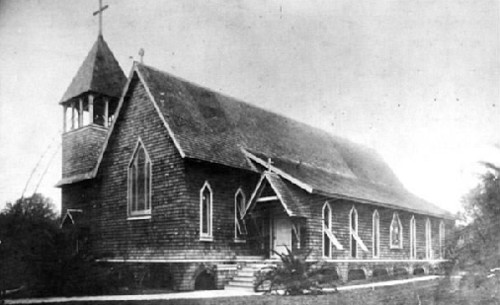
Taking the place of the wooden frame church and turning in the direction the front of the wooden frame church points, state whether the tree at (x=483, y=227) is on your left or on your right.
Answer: on your left

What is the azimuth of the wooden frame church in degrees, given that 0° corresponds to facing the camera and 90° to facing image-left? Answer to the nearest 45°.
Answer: approximately 45°

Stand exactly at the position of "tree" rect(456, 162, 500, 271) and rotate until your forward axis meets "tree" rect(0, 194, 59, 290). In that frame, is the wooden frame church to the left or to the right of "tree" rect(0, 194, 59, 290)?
right

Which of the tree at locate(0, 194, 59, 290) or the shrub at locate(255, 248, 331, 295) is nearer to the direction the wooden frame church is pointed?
the tree
